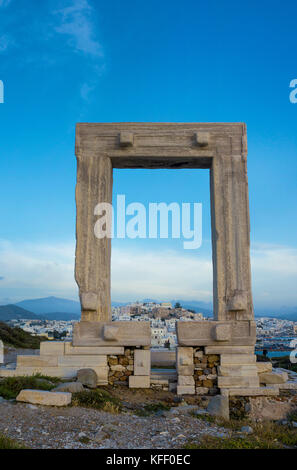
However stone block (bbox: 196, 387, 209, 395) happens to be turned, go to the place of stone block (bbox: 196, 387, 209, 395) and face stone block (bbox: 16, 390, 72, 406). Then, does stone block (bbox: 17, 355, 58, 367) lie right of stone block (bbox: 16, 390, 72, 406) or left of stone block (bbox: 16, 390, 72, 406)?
right
